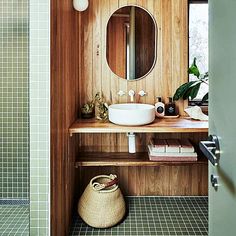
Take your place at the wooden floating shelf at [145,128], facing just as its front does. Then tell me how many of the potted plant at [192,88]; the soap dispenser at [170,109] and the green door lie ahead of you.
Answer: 1

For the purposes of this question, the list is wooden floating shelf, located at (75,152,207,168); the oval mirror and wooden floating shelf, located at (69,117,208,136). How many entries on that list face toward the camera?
3

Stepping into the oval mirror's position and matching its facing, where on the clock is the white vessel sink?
The white vessel sink is roughly at 12 o'clock from the oval mirror.

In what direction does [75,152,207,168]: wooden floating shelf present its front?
toward the camera

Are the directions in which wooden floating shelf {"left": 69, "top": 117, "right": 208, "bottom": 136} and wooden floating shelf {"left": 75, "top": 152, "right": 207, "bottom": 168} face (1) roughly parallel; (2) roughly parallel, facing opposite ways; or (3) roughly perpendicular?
roughly parallel

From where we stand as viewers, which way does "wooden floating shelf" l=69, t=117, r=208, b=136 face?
facing the viewer

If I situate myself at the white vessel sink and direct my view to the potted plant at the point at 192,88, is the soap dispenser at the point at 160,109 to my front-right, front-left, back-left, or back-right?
front-left

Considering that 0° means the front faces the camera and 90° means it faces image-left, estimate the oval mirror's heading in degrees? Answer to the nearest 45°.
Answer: approximately 0°

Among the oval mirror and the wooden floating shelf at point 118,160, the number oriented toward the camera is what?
2

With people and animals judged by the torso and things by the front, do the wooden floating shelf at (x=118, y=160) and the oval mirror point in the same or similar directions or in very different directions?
same or similar directions
